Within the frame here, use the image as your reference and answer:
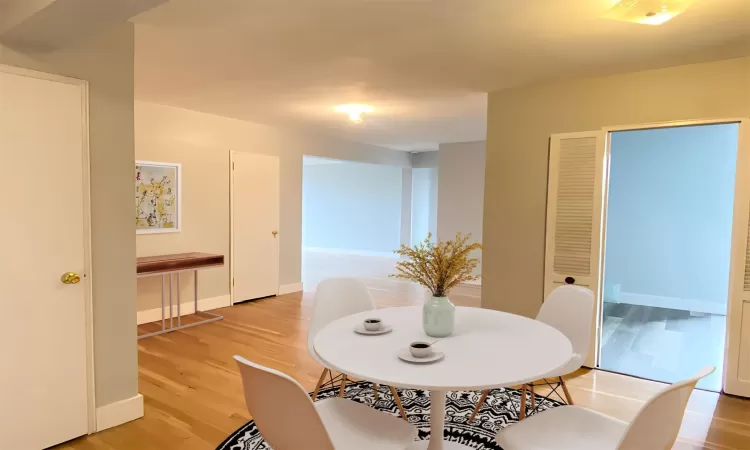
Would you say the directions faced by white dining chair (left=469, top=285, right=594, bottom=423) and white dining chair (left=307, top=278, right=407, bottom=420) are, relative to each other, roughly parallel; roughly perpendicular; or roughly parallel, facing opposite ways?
roughly perpendicular

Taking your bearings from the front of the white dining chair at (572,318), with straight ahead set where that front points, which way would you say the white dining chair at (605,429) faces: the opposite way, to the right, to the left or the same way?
to the right

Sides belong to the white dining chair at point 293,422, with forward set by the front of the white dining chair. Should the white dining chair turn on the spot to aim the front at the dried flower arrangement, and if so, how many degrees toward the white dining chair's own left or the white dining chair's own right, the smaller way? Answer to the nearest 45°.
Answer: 0° — it already faces it

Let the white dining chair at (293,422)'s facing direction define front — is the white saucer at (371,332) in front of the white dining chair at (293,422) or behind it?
in front

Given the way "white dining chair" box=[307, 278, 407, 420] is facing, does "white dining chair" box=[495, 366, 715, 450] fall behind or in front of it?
in front

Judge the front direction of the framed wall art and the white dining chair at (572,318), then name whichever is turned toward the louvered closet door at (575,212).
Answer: the framed wall art

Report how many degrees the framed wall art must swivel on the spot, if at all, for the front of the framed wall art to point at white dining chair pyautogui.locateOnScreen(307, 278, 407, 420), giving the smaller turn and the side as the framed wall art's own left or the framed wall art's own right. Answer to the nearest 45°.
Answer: approximately 45° to the framed wall art's own right

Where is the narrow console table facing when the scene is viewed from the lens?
facing the viewer and to the right of the viewer

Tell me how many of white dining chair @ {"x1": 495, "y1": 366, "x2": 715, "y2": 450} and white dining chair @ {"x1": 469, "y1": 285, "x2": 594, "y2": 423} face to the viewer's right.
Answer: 0

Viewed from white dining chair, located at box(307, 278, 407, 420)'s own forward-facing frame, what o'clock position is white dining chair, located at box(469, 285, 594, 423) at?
white dining chair, located at box(469, 285, 594, 423) is roughly at 11 o'clock from white dining chair, located at box(307, 278, 407, 420).

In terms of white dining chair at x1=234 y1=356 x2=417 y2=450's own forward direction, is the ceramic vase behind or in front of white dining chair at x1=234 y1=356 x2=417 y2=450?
in front

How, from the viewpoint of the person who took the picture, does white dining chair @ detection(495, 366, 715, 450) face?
facing away from the viewer and to the left of the viewer

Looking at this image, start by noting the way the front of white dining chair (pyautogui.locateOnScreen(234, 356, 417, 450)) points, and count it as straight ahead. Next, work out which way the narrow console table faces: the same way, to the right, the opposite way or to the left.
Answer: to the right

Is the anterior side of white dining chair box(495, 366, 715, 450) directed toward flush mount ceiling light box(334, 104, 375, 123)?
no

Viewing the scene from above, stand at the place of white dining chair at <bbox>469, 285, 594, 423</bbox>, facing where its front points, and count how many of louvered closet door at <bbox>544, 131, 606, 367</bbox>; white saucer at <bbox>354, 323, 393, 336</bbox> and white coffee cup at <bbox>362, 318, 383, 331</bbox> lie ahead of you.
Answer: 2

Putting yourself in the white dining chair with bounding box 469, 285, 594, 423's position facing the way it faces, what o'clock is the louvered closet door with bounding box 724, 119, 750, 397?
The louvered closet door is roughly at 6 o'clock from the white dining chair.

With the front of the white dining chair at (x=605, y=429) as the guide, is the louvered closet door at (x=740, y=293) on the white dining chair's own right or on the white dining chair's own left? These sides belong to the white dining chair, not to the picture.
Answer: on the white dining chair's own right
